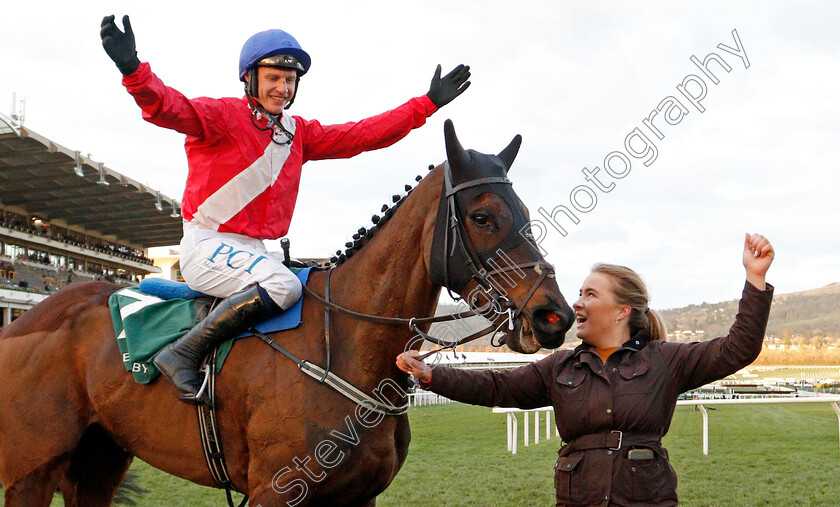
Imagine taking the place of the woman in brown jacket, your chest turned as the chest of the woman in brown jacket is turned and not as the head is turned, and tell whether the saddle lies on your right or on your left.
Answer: on your right

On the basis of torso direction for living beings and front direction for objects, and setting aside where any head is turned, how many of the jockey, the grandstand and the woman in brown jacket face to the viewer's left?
0

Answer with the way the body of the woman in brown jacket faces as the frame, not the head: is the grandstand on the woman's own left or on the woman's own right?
on the woman's own right

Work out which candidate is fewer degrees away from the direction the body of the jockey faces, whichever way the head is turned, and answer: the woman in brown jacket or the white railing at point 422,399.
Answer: the woman in brown jacket

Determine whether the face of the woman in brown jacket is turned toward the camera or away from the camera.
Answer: toward the camera

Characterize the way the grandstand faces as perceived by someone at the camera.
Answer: facing the viewer and to the right of the viewer

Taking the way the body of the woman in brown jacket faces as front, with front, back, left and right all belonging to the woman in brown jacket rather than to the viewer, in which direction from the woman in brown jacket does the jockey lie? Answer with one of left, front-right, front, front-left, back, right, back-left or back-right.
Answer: right

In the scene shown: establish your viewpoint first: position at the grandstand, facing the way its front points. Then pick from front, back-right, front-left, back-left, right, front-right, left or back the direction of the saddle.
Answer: front-right

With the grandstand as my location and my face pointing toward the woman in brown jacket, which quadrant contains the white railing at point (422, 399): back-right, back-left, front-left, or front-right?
front-left

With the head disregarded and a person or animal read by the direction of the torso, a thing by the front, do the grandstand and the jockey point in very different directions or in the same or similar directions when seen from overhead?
same or similar directions

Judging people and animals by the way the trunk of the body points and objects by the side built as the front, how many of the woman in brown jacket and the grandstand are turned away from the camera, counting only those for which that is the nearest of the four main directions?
0

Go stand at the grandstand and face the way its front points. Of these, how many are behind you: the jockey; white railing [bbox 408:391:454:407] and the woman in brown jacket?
0

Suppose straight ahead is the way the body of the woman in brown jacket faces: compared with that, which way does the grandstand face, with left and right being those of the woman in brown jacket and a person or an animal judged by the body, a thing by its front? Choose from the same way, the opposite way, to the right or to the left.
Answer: to the left

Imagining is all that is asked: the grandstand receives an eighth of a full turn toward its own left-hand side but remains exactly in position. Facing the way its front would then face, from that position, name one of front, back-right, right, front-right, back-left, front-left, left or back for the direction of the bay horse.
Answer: right

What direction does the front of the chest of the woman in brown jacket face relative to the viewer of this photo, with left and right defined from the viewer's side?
facing the viewer
